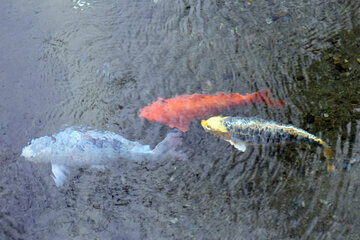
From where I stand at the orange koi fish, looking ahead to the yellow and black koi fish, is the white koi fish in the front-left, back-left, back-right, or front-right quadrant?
back-right

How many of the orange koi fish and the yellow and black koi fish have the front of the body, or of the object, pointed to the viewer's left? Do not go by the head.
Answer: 2

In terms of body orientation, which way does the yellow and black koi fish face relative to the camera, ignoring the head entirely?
to the viewer's left

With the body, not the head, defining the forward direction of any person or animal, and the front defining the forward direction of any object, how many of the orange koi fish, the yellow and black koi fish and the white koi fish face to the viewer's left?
3

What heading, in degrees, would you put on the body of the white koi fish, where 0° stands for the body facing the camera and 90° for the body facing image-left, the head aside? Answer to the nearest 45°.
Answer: approximately 90°

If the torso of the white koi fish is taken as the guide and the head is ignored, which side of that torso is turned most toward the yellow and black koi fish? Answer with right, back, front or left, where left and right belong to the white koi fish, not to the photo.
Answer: back

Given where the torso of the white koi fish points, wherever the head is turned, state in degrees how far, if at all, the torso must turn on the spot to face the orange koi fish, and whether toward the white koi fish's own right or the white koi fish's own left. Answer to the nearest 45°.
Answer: approximately 180°

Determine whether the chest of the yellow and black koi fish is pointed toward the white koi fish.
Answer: yes

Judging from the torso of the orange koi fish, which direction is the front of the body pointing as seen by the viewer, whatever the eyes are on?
to the viewer's left
